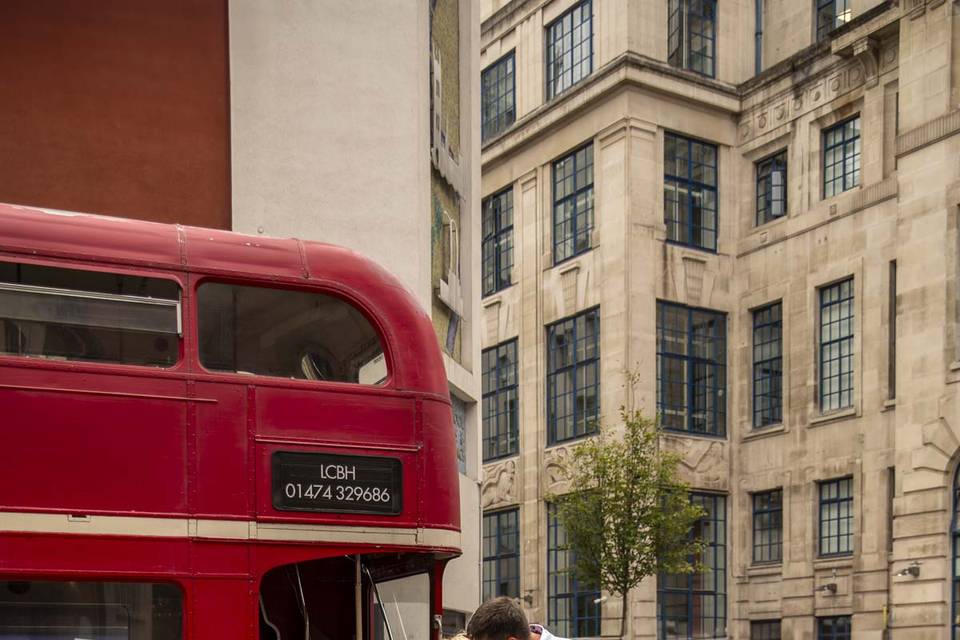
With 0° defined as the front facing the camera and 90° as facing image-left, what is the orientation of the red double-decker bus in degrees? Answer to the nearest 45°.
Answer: approximately 90°

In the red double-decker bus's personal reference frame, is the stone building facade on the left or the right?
on its right

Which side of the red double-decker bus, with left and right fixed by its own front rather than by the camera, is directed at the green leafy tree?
right
